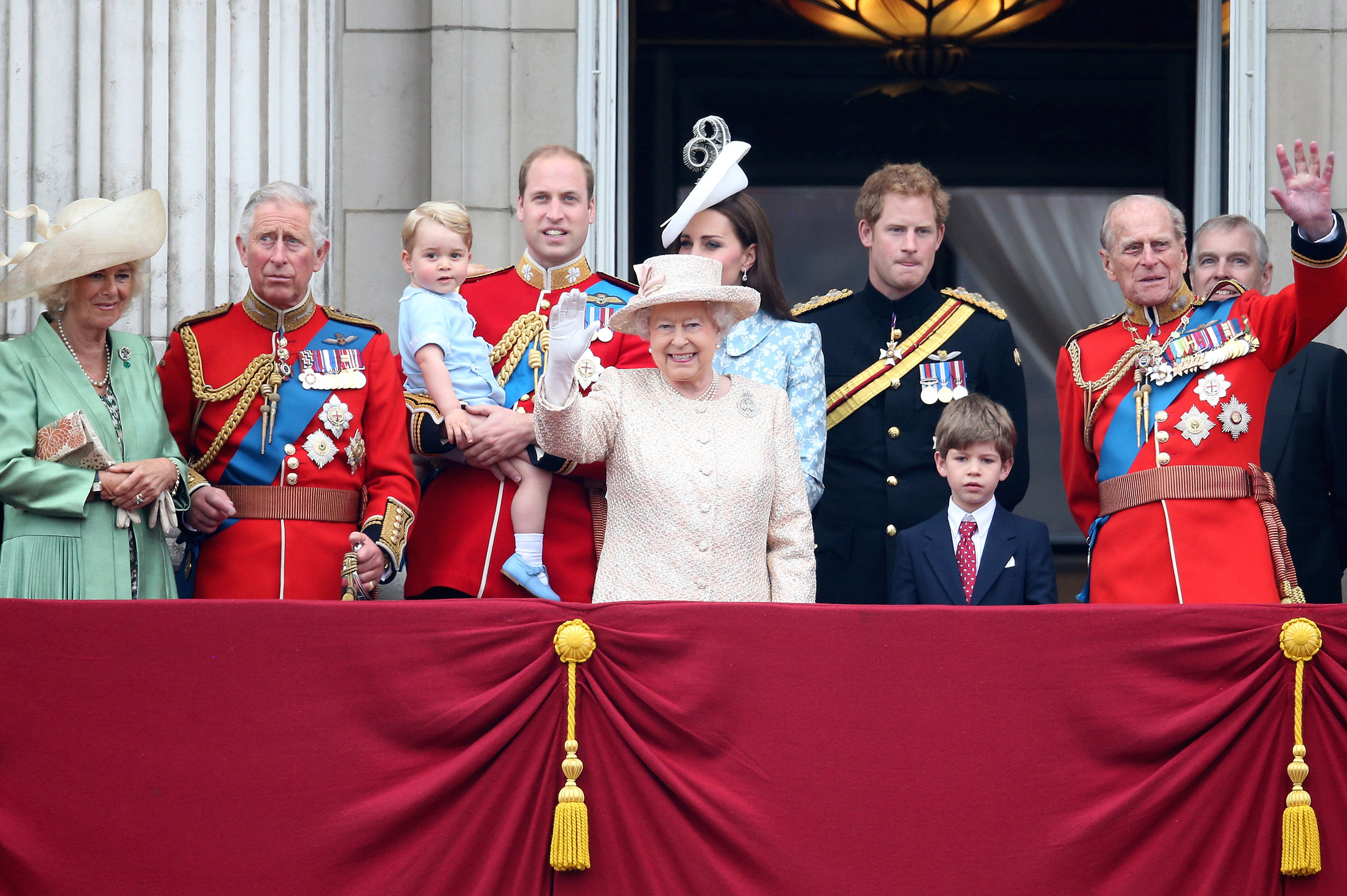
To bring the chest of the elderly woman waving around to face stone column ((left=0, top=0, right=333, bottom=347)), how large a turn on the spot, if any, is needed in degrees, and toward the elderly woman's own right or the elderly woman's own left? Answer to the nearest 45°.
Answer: approximately 135° to the elderly woman's own right

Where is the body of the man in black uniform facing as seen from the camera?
toward the camera

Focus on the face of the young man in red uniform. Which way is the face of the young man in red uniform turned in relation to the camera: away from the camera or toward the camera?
toward the camera

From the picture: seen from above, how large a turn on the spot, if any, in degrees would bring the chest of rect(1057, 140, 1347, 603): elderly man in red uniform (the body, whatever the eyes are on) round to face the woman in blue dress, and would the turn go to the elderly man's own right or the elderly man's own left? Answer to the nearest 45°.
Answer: approximately 90° to the elderly man's own right

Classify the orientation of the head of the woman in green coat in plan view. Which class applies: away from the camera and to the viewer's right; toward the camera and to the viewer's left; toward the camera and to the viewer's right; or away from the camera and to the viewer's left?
toward the camera and to the viewer's right

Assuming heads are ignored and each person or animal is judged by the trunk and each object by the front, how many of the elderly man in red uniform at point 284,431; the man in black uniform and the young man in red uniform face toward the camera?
3

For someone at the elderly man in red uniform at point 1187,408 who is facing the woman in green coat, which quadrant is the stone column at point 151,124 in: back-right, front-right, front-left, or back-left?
front-right

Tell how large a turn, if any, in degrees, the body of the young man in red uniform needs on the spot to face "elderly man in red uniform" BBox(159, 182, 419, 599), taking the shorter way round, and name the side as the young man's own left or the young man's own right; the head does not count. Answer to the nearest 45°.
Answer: approximately 90° to the young man's own right

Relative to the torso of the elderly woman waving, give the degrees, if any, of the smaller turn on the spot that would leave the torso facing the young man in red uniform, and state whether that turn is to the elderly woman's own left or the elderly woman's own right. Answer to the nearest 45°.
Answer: approximately 135° to the elderly woman's own right

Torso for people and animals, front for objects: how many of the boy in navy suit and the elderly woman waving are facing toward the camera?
2

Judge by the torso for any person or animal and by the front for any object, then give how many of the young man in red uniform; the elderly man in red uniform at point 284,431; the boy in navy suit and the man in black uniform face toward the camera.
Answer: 4

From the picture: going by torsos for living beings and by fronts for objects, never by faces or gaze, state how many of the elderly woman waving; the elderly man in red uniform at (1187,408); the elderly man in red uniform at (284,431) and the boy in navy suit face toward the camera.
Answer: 4

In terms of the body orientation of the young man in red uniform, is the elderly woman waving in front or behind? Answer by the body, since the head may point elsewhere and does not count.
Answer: in front

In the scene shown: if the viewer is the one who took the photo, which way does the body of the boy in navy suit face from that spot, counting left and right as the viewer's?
facing the viewer
